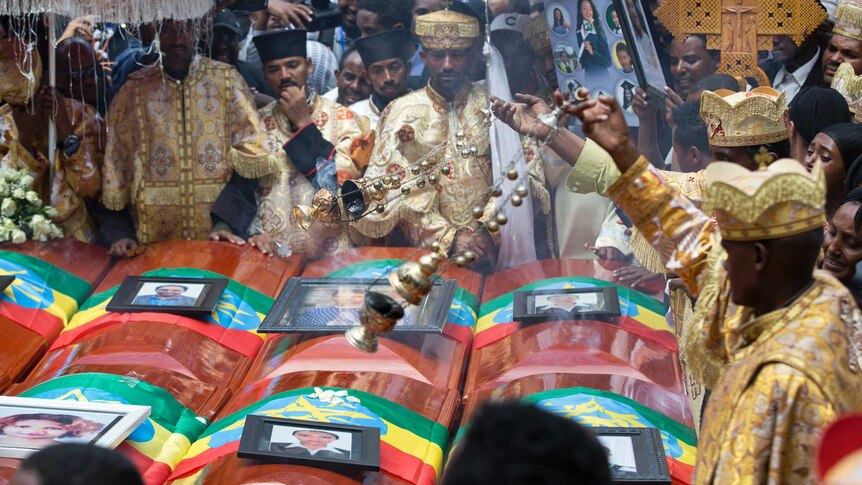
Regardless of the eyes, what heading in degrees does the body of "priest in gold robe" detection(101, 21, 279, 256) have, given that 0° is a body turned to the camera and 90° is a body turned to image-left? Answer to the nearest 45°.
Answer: approximately 0°

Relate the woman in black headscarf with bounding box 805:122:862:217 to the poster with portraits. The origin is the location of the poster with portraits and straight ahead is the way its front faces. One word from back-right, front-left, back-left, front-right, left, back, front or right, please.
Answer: front-left

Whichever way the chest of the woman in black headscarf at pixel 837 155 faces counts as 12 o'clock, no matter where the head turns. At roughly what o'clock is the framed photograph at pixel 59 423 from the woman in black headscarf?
The framed photograph is roughly at 1 o'clock from the woman in black headscarf.

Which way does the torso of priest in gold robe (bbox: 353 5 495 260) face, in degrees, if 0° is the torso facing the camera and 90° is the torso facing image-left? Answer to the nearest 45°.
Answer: approximately 0°

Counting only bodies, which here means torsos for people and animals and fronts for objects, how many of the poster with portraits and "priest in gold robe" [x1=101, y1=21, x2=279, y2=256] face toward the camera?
2

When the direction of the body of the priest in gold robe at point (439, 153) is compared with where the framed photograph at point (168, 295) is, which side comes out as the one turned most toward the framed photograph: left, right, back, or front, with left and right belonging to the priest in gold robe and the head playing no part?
right

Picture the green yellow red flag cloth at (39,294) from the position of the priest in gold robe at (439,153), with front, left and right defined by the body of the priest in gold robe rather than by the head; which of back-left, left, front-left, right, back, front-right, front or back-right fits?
right

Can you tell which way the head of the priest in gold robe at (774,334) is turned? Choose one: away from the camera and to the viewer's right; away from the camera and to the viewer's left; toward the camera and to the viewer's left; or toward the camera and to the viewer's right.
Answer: away from the camera and to the viewer's left

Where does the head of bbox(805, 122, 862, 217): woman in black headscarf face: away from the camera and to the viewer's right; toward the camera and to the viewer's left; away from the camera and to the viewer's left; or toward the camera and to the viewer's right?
toward the camera and to the viewer's left

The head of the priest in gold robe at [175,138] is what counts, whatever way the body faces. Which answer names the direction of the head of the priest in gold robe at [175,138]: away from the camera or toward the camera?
toward the camera

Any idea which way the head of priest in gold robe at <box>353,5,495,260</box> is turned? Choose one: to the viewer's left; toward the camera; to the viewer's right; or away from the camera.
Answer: toward the camera

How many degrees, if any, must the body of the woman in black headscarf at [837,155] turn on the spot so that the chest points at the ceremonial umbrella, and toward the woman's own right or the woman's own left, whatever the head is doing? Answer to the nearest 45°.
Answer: approximately 45° to the woman's own right

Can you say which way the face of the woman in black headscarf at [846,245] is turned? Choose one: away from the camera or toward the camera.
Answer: toward the camera

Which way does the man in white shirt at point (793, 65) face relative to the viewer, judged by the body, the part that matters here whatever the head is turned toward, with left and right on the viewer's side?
facing the viewer and to the left of the viewer
